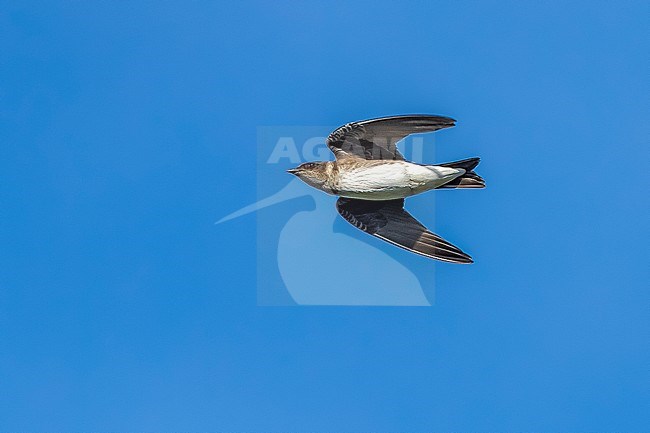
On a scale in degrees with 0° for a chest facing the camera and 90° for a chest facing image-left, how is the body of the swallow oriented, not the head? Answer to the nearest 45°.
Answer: approximately 90°
